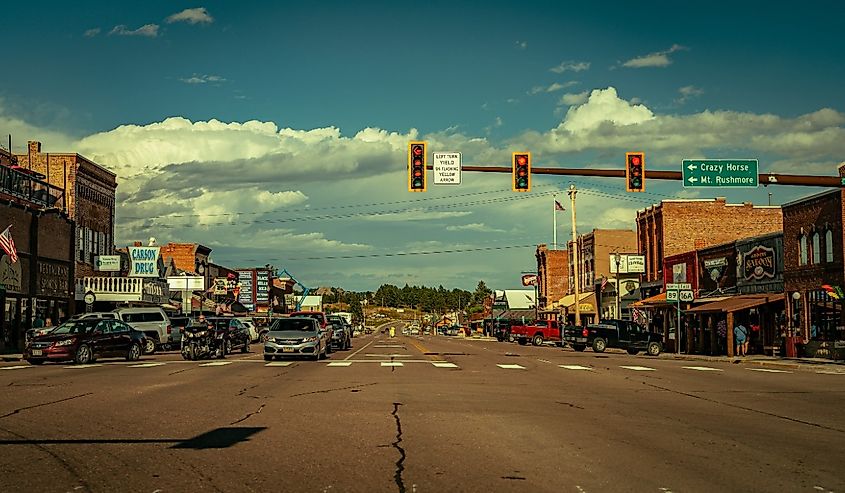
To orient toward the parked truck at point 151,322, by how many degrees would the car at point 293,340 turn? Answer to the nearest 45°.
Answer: approximately 135° to its right

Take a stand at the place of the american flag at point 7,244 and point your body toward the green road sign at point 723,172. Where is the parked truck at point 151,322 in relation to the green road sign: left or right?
left

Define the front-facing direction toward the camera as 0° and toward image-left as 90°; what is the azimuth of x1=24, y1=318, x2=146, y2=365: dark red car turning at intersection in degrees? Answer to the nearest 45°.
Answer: approximately 45°

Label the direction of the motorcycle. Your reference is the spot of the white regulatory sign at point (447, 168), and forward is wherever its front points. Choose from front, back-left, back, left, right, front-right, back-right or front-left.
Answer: back-right

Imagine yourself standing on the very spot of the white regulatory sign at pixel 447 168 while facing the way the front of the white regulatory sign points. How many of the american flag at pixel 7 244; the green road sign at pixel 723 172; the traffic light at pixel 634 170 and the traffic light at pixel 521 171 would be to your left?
3

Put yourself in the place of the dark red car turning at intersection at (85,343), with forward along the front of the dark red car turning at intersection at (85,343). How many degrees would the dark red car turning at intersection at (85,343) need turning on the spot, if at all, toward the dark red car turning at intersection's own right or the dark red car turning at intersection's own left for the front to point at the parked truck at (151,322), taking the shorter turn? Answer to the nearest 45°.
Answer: approximately 135° to the dark red car turning at intersection's own right

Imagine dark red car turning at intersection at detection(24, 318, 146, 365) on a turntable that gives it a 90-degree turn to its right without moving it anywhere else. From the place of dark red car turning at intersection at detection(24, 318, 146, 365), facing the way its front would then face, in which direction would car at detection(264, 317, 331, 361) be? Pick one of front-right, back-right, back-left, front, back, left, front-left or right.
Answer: back-right

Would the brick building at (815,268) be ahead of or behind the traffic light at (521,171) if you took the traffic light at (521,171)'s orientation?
behind

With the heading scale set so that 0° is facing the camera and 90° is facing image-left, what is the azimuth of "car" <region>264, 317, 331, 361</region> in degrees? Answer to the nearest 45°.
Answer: approximately 0°

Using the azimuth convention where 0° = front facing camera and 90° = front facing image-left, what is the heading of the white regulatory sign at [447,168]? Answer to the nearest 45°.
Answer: approximately 0°
